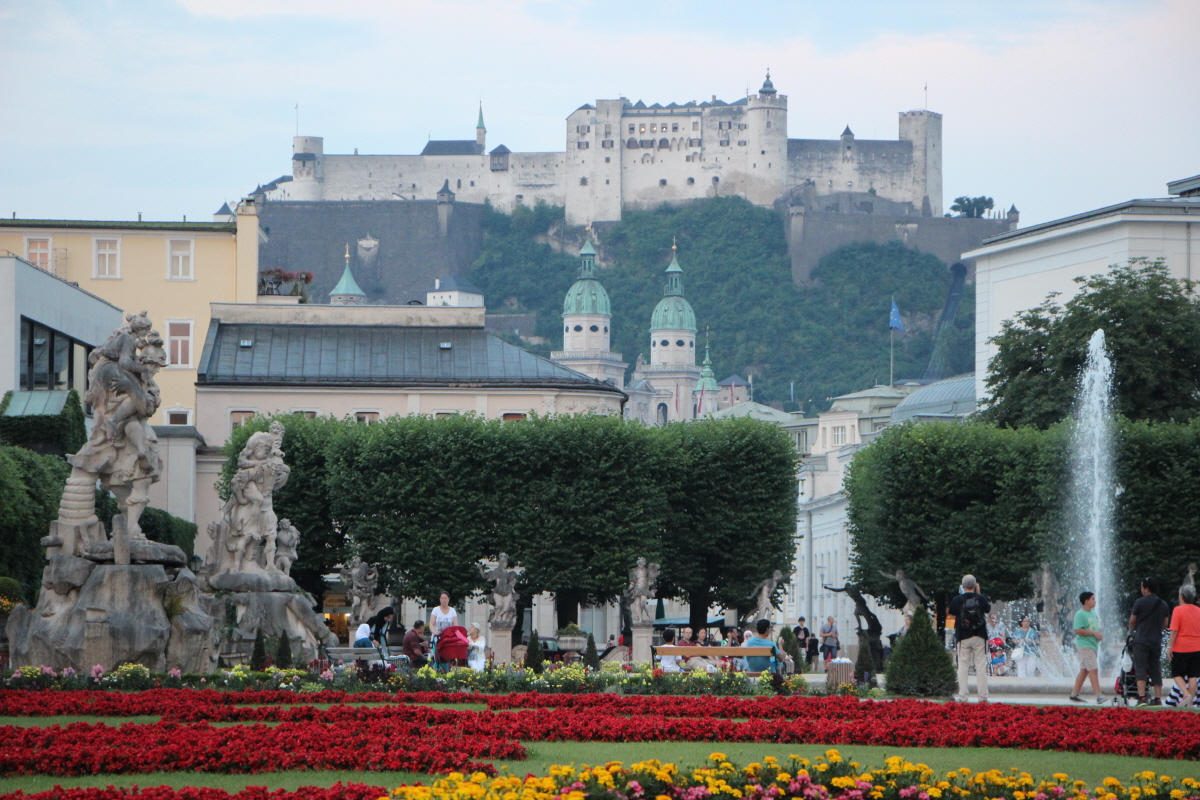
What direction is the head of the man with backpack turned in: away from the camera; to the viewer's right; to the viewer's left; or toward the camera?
away from the camera

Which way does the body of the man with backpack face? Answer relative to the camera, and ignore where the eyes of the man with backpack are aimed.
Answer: away from the camera

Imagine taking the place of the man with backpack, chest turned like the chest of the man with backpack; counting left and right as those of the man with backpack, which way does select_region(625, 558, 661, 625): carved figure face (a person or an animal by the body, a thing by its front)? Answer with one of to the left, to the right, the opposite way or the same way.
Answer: the opposite way

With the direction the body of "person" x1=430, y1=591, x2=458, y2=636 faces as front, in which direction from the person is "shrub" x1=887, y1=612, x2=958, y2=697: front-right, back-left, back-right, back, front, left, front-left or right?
front-left

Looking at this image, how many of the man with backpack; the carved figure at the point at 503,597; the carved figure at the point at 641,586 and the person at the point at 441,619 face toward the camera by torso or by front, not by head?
3
